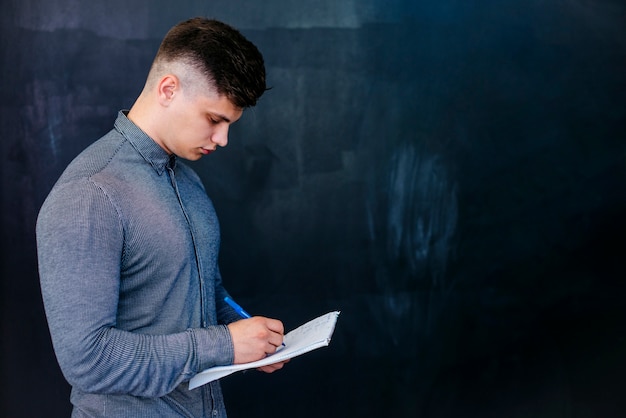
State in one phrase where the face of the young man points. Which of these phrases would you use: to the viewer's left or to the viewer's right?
to the viewer's right

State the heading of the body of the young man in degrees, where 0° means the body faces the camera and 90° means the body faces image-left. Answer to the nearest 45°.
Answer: approximately 315°
